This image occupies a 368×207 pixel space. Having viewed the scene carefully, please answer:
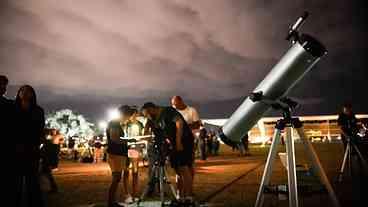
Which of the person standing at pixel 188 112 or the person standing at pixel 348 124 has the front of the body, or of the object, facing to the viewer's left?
the person standing at pixel 188 112

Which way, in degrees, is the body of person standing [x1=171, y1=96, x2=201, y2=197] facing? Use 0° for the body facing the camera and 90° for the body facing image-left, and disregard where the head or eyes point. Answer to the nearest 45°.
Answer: approximately 90°

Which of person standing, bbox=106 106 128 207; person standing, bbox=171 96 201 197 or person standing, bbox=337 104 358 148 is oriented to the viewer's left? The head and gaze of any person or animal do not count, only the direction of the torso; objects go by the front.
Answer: person standing, bbox=171 96 201 197

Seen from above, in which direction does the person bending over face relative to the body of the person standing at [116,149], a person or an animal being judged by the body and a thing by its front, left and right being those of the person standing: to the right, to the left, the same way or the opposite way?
the opposite way

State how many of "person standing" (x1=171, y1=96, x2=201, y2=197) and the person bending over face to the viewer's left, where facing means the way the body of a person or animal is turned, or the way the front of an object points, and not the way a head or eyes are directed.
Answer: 2

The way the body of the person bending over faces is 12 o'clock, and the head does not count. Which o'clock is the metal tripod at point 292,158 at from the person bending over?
The metal tripod is roughly at 8 o'clock from the person bending over.

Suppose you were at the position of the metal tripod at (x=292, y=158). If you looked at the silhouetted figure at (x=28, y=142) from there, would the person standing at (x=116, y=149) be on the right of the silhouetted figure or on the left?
right
